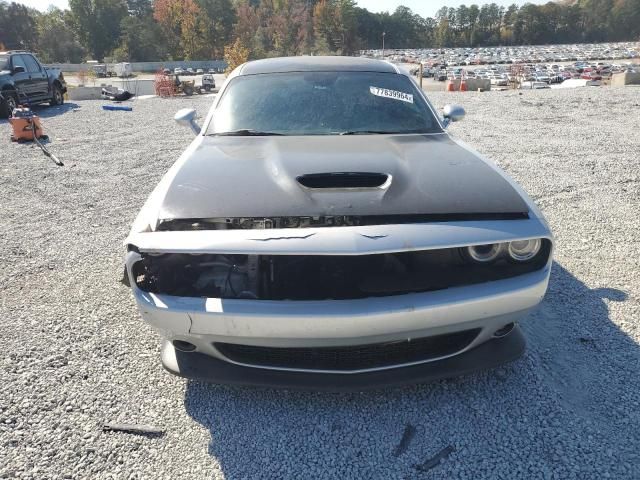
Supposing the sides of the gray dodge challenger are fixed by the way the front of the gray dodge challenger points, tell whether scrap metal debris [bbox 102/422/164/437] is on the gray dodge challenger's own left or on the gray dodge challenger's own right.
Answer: on the gray dodge challenger's own right

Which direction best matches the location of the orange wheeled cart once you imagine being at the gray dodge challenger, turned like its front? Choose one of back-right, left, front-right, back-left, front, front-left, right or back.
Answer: back-right

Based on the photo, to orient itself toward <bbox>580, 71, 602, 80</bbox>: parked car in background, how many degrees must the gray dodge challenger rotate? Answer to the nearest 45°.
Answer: approximately 135° to its left

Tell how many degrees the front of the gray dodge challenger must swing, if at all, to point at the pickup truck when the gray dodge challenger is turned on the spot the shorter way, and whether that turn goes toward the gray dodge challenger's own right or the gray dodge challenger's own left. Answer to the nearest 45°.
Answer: approximately 135° to the gray dodge challenger's own right

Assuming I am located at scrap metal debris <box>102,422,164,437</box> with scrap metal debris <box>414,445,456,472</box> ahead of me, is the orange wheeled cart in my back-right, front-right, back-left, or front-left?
back-left

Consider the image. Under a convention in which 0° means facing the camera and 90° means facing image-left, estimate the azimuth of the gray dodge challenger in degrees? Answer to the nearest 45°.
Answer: approximately 0°
